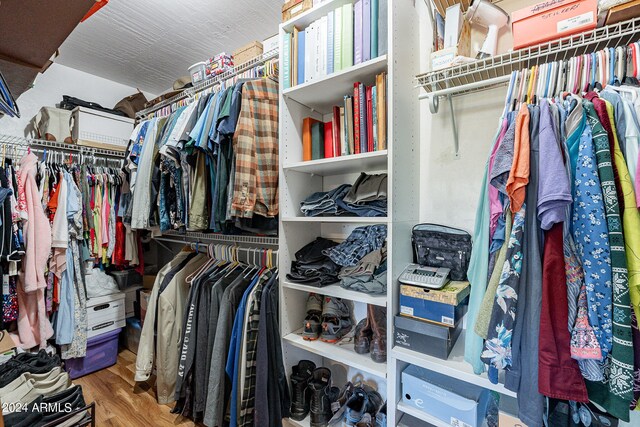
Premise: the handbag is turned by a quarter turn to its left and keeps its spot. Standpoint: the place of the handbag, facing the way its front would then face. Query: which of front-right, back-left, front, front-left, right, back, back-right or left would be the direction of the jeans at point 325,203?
back

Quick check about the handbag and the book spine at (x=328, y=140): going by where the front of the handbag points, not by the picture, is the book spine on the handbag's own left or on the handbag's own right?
on the handbag's own right

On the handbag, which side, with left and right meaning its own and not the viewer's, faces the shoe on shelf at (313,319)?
right

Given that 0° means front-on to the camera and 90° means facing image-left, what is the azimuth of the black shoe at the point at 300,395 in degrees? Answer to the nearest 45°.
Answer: approximately 0°

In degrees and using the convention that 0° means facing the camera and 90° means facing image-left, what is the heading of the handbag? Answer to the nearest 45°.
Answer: approximately 0°
